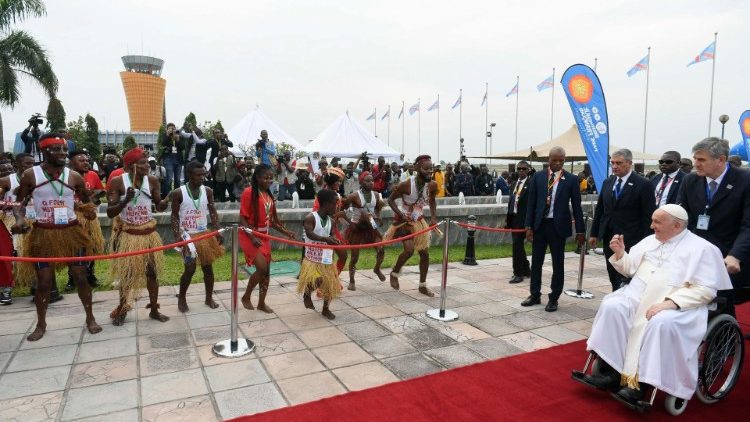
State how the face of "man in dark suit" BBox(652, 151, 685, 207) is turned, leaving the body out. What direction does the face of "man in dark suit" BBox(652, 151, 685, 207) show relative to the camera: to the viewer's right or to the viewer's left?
to the viewer's left

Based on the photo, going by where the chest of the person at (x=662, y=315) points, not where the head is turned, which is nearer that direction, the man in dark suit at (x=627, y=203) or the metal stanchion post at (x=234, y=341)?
the metal stanchion post

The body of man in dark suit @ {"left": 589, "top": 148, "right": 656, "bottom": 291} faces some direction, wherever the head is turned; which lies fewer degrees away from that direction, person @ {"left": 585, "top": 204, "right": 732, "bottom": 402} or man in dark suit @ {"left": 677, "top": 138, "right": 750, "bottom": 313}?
the person

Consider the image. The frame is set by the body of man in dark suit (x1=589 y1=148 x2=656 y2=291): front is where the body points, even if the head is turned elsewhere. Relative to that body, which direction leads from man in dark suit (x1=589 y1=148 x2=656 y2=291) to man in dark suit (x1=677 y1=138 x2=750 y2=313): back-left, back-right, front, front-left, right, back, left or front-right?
left

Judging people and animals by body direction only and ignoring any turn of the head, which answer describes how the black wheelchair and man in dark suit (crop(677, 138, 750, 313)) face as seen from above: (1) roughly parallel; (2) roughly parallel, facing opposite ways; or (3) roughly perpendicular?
roughly parallel

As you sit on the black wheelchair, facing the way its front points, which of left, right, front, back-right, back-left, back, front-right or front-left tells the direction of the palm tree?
front-right

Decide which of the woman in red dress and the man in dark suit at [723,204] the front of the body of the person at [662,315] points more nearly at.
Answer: the woman in red dress

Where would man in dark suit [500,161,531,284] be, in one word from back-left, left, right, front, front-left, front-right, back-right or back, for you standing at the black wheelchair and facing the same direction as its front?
right

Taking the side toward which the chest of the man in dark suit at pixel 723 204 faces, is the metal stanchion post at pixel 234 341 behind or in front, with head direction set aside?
in front

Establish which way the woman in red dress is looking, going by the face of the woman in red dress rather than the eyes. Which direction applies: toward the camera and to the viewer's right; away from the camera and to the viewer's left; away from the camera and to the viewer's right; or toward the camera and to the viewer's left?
toward the camera and to the viewer's right

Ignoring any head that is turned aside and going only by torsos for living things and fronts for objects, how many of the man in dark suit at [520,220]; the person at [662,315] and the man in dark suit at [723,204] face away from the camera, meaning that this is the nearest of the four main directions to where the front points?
0

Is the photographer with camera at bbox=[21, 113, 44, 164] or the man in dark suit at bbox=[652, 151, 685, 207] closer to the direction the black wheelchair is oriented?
the photographer with camera

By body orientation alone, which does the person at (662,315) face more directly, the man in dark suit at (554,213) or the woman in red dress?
the woman in red dress

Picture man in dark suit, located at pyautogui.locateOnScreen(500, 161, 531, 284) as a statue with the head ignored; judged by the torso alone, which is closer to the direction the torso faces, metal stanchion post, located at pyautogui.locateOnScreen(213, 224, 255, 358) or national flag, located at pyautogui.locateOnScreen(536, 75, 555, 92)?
the metal stanchion post

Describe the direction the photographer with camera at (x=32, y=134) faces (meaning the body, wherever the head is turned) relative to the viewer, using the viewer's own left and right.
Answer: facing the viewer and to the right of the viewer

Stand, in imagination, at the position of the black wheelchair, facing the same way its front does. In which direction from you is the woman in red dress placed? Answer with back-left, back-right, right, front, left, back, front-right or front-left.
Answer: front-right
